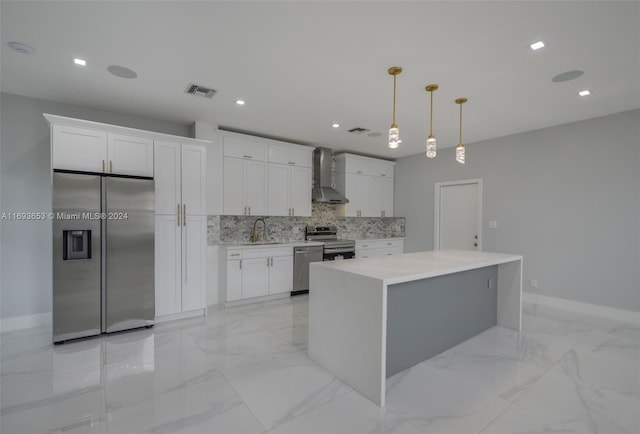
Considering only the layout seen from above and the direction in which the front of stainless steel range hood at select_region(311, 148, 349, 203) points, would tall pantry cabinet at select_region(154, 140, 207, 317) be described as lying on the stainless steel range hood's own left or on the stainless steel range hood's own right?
on the stainless steel range hood's own right

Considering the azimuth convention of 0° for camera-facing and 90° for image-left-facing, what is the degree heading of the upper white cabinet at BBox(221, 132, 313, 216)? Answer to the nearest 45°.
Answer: approximately 315°

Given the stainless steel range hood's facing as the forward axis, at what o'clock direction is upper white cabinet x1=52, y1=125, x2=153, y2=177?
The upper white cabinet is roughly at 3 o'clock from the stainless steel range hood.

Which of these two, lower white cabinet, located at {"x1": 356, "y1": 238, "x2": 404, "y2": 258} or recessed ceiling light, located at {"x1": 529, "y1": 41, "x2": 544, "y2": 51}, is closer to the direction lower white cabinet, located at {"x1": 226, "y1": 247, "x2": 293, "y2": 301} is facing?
the recessed ceiling light

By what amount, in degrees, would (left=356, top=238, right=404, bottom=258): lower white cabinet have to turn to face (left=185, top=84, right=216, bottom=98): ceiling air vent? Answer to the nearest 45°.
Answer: approximately 90° to its right
